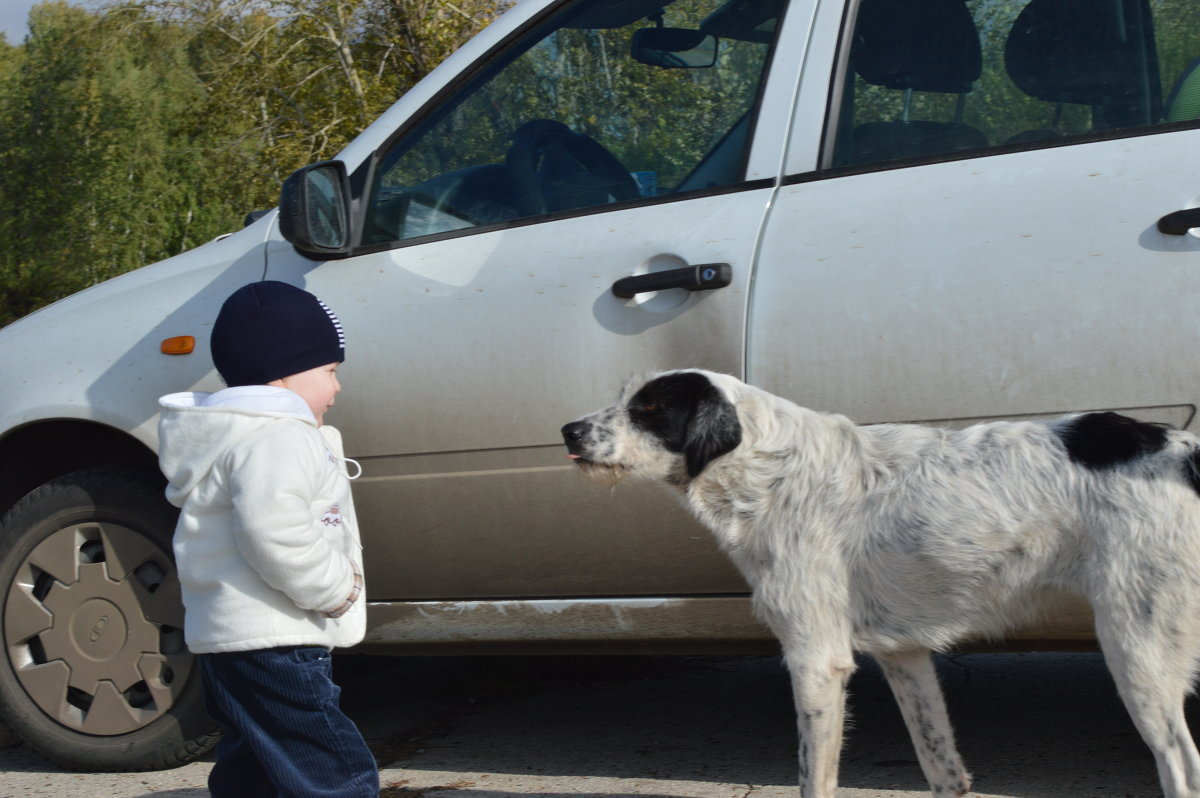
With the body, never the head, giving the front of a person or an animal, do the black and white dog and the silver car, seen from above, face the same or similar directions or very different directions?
same or similar directions

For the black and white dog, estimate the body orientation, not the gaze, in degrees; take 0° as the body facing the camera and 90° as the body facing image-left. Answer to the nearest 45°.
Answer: approximately 90°

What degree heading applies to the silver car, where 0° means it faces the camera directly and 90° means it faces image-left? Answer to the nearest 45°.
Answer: approximately 90°
